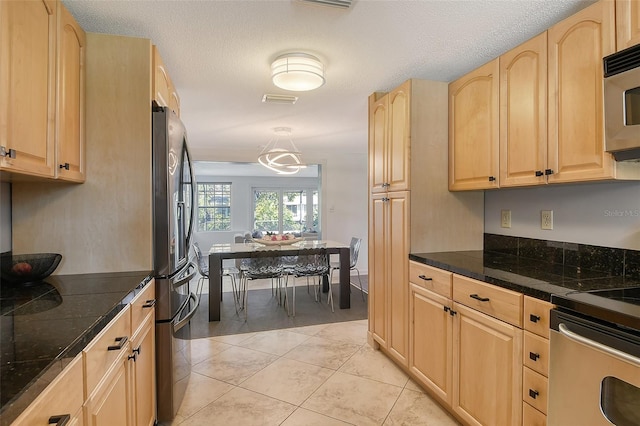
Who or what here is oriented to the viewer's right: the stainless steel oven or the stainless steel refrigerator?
the stainless steel refrigerator

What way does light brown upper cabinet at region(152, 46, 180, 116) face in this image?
to the viewer's right

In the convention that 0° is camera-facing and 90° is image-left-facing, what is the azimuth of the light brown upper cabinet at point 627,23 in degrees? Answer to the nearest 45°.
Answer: approximately 45°

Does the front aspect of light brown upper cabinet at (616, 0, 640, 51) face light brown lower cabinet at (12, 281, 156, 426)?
yes

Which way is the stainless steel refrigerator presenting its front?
to the viewer's right

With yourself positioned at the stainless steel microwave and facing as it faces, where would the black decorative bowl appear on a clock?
The black decorative bowl is roughly at 12 o'clock from the stainless steel microwave.

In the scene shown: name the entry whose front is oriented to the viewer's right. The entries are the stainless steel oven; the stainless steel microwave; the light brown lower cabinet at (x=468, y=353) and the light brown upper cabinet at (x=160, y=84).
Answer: the light brown upper cabinet

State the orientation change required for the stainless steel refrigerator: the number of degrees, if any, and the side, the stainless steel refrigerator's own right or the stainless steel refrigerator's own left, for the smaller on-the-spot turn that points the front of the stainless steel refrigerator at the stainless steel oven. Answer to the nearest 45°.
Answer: approximately 45° to the stainless steel refrigerator's own right

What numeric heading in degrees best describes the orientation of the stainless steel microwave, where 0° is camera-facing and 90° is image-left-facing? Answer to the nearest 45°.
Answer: approximately 45°

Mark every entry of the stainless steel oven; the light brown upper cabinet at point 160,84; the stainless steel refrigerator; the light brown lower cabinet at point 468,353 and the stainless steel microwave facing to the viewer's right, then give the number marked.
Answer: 2

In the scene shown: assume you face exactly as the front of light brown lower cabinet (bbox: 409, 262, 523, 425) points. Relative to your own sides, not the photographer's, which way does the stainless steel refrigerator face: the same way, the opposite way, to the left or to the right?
the opposite way

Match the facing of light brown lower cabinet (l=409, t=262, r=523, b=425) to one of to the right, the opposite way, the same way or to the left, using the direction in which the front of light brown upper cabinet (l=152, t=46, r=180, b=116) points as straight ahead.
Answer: the opposite way
